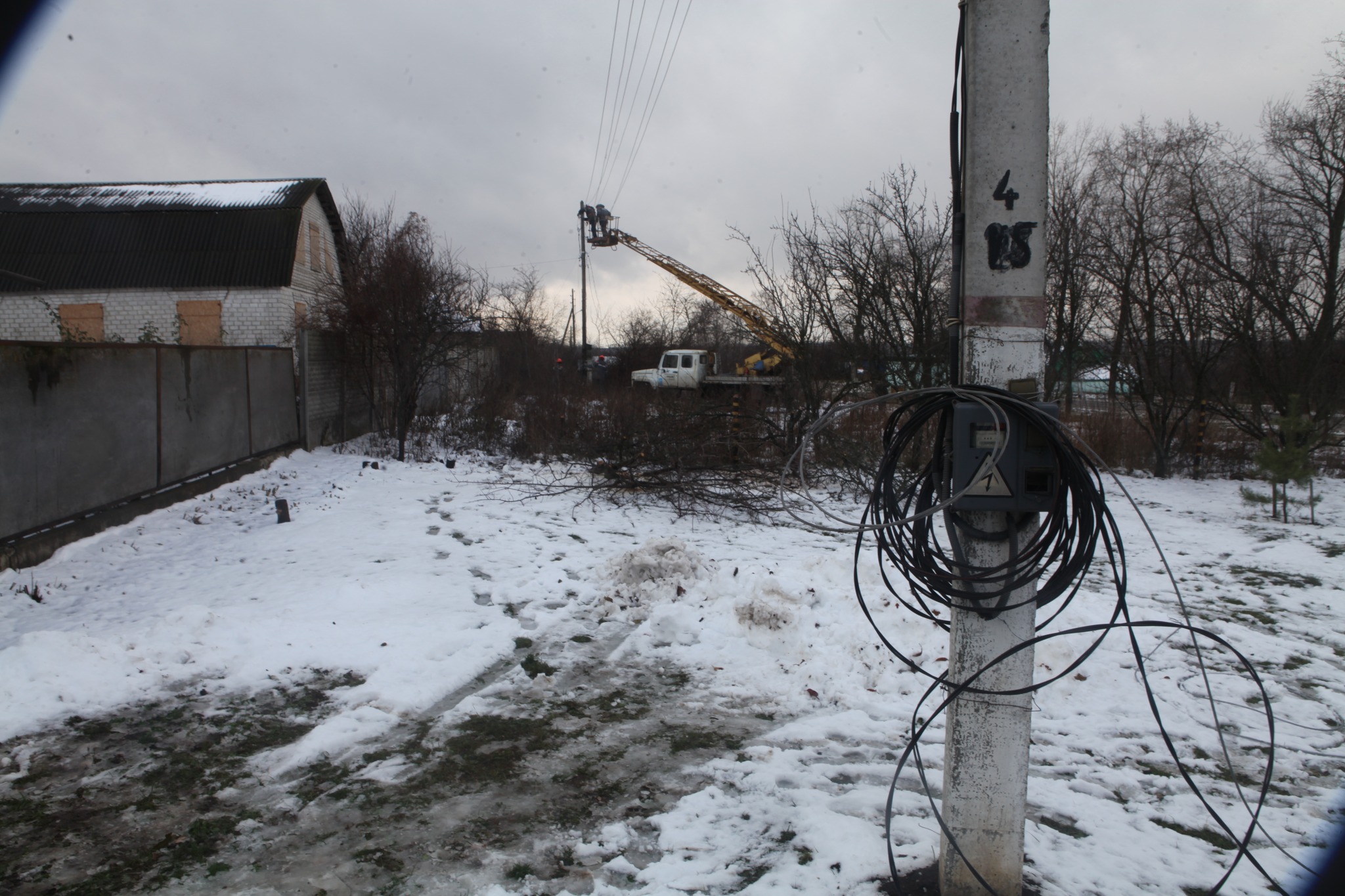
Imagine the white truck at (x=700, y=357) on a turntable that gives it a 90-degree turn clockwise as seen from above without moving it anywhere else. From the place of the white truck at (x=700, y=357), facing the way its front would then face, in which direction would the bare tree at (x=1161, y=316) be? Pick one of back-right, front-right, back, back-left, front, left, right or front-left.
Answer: back-right

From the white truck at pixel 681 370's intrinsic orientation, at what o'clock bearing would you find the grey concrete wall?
The grey concrete wall is roughly at 10 o'clock from the white truck.

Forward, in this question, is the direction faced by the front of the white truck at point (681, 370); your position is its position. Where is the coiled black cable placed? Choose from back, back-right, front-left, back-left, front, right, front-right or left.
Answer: left

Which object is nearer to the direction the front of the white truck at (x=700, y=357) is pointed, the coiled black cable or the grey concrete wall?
the grey concrete wall

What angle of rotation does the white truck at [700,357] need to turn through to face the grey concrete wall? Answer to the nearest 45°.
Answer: approximately 45° to its left

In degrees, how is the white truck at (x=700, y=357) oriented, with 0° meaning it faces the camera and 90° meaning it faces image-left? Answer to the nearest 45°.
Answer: approximately 90°

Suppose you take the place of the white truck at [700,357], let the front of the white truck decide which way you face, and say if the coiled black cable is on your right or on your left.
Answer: on your left

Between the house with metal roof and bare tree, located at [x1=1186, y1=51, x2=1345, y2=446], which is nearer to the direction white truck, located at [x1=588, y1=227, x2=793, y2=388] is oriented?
the house with metal roof

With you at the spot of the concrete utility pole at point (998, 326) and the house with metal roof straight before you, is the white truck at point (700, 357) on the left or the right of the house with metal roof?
right

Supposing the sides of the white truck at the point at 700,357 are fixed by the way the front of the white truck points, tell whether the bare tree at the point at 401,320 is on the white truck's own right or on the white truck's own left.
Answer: on the white truck's own left

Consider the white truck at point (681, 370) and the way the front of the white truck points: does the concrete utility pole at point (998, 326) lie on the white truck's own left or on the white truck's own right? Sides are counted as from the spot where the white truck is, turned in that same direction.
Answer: on the white truck's own left

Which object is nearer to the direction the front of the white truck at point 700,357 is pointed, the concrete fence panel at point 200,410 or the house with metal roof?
the house with metal roof
